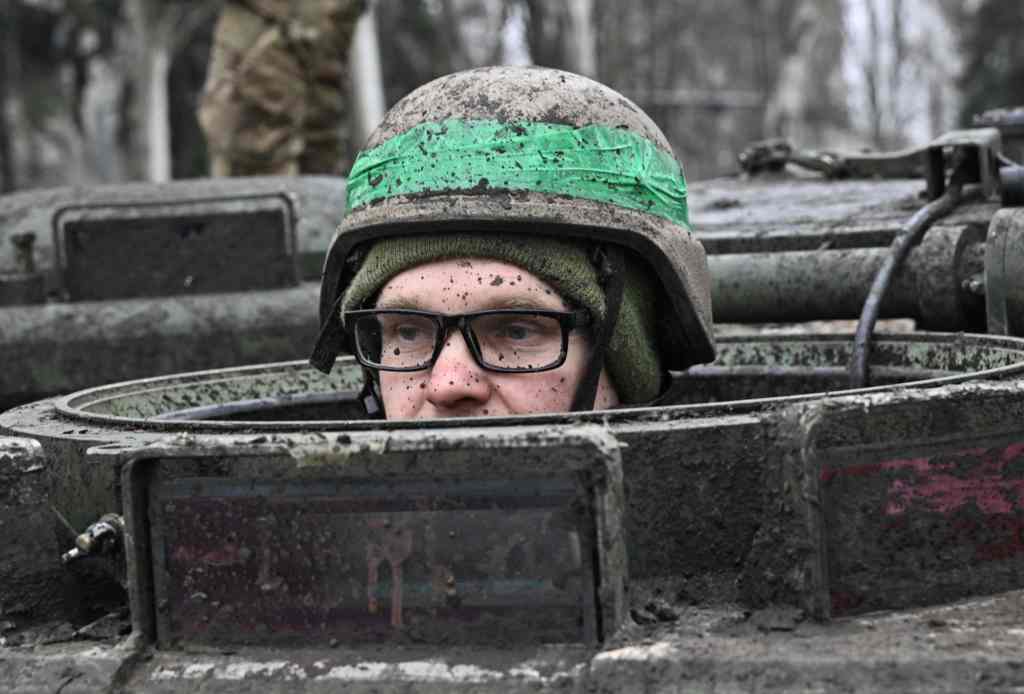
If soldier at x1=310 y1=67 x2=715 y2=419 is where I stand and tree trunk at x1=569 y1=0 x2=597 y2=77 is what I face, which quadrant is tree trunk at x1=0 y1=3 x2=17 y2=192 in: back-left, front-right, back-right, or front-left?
front-left

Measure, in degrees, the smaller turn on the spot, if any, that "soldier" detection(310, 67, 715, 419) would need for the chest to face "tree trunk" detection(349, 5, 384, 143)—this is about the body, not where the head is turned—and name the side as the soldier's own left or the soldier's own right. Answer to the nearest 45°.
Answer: approximately 135° to the soldier's own right

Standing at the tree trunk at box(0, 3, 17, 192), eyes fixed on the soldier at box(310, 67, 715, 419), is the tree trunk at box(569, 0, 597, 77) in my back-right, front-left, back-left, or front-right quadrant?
front-left

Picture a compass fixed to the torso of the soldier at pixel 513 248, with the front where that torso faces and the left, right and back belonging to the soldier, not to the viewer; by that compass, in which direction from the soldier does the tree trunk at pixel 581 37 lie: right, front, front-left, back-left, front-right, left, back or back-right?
back-right

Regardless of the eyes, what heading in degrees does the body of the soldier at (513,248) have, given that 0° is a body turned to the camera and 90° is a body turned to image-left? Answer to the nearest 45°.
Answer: approximately 45°

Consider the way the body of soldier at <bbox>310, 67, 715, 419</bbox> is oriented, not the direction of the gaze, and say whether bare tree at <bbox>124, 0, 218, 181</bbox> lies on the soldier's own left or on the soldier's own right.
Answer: on the soldier's own right
